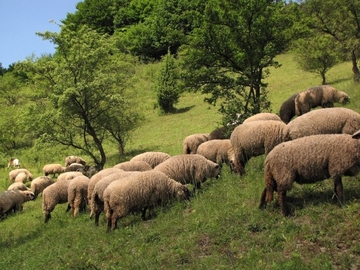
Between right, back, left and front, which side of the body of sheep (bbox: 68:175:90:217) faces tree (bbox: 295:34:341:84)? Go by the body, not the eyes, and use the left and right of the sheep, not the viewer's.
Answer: front

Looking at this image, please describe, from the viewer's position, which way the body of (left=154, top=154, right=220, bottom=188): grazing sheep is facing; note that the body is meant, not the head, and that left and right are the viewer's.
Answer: facing to the right of the viewer
